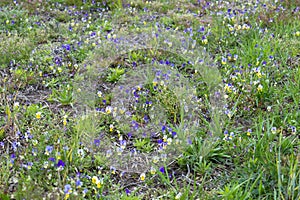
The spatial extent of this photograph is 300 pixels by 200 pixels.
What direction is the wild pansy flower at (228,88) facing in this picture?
toward the camera

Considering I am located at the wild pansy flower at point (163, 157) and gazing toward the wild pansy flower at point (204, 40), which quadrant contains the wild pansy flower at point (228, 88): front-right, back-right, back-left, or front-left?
front-right

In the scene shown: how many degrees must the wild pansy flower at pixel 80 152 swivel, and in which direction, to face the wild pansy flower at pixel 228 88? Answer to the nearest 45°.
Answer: approximately 135° to its left

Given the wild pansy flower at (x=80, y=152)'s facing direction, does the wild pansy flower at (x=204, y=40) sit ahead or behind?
behind

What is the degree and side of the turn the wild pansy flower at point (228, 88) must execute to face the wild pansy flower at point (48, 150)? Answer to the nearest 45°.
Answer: approximately 45° to its right

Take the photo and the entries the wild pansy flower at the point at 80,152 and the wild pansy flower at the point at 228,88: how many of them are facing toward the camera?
2

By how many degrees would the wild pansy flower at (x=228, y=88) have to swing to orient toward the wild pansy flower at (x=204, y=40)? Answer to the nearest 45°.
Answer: approximately 180°

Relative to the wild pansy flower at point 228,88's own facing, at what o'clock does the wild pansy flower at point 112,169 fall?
the wild pansy flower at point 112,169 is roughly at 1 o'clock from the wild pansy flower at point 228,88.

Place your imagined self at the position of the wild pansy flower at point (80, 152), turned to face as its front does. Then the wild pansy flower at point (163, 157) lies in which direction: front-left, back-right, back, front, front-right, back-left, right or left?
left

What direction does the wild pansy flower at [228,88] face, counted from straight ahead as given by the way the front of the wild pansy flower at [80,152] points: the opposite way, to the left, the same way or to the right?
the same way
